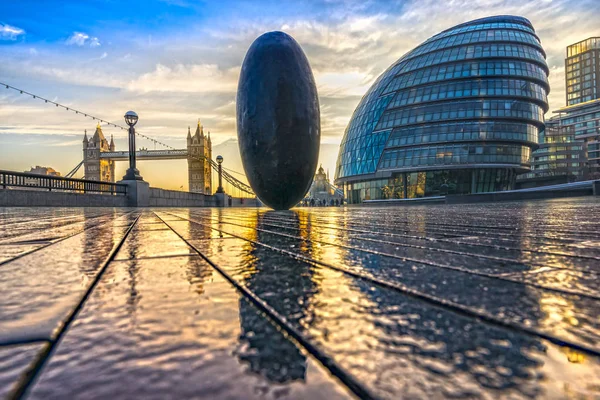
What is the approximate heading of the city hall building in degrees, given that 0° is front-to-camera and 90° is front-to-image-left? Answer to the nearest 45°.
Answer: approximately 90°

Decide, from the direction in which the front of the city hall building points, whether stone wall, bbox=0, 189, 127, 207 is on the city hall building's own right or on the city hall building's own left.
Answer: on the city hall building's own left

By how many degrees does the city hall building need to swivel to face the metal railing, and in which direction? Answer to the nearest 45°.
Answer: approximately 45° to its left
